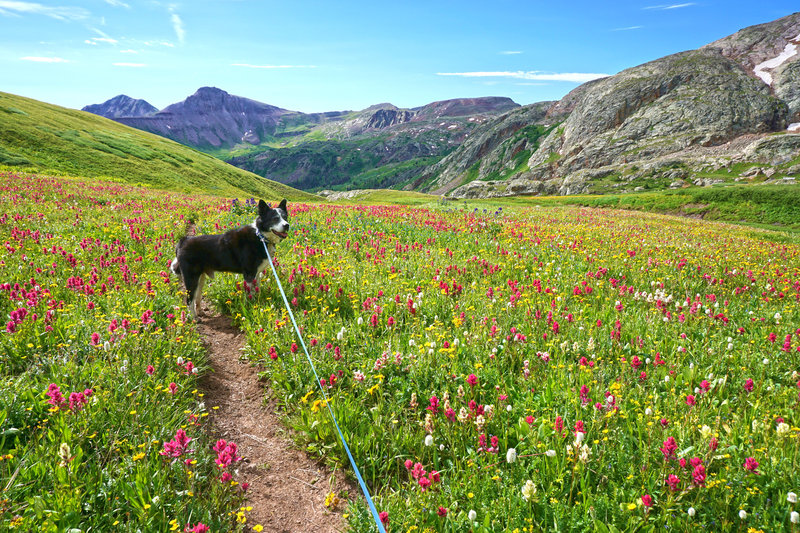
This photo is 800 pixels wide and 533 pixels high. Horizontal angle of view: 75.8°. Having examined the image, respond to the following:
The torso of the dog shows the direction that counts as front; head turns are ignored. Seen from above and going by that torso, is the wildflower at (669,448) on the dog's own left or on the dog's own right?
on the dog's own right

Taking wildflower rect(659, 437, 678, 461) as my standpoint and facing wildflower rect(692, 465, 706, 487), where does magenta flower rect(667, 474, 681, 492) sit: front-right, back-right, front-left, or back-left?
front-right

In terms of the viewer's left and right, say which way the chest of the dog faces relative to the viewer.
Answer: facing to the right of the viewer

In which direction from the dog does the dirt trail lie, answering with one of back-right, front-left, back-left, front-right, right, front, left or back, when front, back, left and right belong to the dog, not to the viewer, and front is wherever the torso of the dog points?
right

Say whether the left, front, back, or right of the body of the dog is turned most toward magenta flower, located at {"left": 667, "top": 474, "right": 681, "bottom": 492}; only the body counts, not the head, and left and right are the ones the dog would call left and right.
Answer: right

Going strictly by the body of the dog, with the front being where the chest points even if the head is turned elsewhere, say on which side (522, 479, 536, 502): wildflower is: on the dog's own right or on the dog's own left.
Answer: on the dog's own right

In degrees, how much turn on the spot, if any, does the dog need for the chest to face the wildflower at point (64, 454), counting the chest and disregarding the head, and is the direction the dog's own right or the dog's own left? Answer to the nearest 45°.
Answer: approximately 90° to the dog's own right

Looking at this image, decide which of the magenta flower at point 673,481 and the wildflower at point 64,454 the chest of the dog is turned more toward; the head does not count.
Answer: the magenta flower
